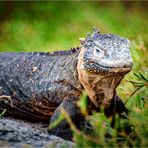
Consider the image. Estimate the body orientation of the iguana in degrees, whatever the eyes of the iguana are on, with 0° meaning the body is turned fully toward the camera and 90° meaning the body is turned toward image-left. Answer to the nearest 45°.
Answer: approximately 315°
